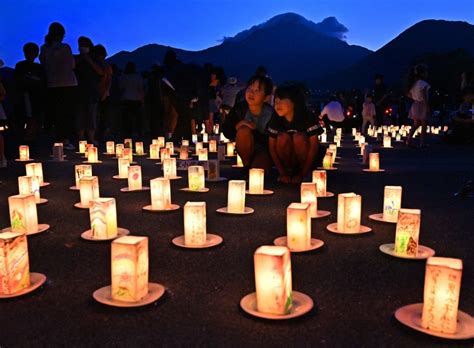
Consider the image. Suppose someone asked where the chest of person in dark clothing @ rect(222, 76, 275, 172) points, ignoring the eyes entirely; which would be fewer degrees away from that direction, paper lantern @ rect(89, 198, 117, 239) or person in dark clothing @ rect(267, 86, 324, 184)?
the paper lantern

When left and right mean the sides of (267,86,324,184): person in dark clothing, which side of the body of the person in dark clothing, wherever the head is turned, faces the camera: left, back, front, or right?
front

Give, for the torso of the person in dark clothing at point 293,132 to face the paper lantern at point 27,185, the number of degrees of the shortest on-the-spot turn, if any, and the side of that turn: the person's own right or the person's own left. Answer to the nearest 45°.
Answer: approximately 45° to the person's own right

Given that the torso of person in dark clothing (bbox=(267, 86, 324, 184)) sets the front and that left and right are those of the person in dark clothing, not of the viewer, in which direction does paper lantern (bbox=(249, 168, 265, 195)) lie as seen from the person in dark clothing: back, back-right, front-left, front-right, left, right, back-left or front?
front-right

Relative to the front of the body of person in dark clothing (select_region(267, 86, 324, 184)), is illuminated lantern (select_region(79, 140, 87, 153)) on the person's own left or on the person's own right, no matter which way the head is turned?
on the person's own right

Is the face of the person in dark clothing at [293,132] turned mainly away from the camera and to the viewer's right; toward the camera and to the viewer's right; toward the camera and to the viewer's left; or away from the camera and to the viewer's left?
toward the camera and to the viewer's left

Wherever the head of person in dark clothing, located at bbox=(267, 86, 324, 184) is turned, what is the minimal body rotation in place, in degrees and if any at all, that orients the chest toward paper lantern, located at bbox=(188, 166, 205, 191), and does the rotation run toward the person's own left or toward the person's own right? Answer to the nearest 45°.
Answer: approximately 45° to the person's own right

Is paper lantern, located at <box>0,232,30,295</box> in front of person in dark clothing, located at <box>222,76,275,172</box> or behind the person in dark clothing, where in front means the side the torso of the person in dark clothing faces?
in front

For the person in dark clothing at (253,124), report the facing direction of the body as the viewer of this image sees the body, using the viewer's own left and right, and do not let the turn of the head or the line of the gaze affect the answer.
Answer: facing the viewer and to the left of the viewer
